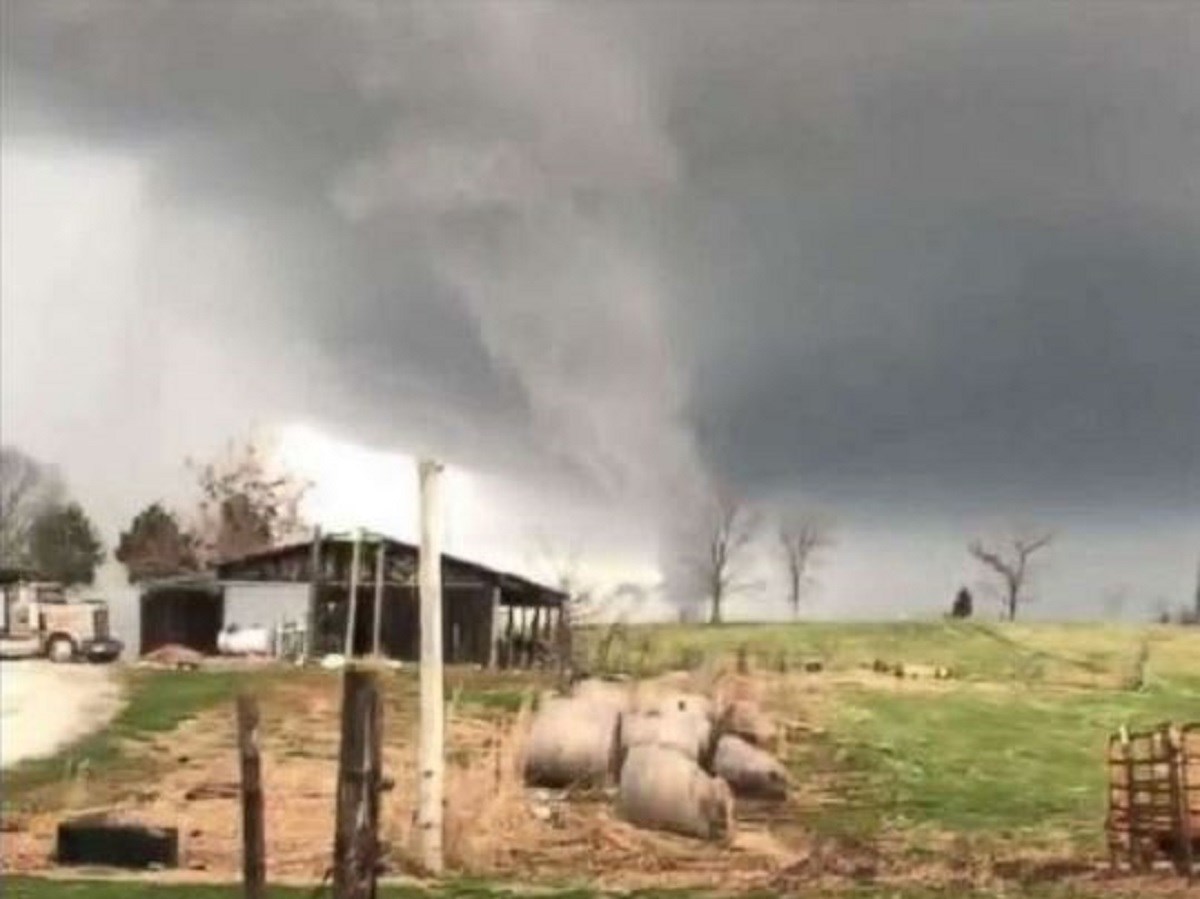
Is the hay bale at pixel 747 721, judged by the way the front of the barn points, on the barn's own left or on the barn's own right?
on the barn's own left

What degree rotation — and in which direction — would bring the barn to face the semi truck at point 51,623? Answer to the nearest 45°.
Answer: approximately 90° to its right

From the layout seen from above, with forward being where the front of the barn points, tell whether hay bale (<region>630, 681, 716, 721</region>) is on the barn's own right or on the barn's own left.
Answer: on the barn's own left

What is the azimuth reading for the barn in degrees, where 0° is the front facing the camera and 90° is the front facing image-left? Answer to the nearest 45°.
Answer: approximately 0°

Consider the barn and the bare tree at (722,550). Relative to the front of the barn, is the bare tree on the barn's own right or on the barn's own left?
on the barn's own left

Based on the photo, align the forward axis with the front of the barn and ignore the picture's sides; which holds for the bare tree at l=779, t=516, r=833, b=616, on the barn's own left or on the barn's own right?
on the barn's own left

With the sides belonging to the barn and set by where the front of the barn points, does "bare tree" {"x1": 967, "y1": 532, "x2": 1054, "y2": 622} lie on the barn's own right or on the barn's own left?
on the barn's own left

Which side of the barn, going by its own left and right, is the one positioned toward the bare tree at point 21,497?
right

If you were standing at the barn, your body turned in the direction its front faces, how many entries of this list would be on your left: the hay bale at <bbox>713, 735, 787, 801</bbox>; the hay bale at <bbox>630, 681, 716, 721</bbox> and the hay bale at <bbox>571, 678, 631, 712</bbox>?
3
